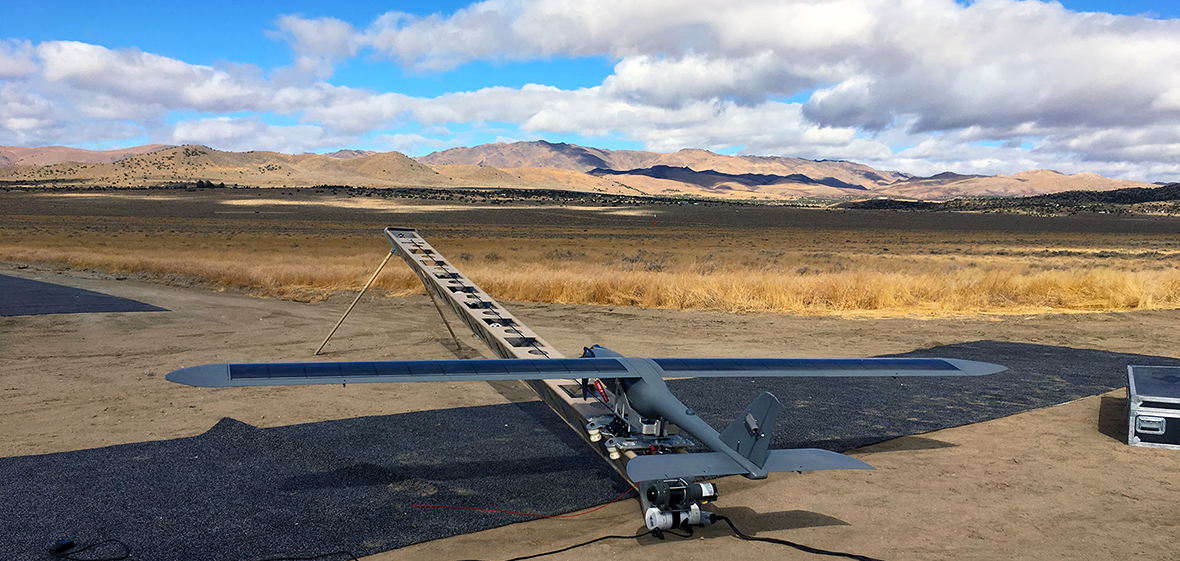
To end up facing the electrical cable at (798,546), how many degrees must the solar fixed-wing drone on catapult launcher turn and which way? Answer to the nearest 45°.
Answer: approximately 135° to its right

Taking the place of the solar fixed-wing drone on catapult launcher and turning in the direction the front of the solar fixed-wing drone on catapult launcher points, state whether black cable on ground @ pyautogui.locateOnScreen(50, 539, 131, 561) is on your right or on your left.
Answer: on your left

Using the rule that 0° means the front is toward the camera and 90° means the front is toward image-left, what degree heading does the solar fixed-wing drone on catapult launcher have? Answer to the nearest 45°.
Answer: approximately 135°
